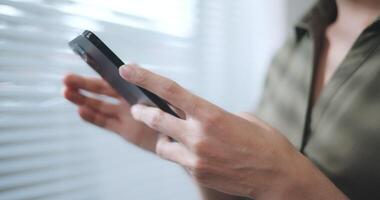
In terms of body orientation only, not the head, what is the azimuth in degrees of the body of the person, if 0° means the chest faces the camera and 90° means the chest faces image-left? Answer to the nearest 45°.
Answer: approximately 45°
